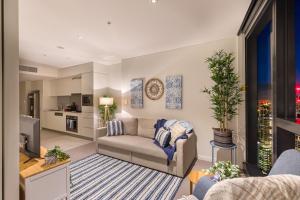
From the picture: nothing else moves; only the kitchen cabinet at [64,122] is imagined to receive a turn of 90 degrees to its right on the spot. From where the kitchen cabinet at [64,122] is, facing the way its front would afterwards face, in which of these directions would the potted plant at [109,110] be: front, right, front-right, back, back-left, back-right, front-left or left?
back

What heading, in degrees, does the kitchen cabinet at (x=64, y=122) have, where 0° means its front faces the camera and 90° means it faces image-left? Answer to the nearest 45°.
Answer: approximately 45°

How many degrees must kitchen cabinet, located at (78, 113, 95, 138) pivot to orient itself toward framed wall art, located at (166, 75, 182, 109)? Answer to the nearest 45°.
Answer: approximately 90° to its left

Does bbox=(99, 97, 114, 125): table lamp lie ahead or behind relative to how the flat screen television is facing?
ahead

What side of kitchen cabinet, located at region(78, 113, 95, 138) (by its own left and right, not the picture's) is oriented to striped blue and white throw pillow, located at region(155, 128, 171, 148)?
left

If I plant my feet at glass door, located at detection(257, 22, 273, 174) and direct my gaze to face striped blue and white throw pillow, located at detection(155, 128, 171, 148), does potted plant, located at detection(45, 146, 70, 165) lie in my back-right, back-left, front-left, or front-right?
front-left

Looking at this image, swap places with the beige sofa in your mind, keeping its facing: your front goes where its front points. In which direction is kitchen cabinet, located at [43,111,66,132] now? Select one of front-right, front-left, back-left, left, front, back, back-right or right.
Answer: right

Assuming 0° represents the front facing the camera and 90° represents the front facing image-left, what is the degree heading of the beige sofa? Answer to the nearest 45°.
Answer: approximately 45°

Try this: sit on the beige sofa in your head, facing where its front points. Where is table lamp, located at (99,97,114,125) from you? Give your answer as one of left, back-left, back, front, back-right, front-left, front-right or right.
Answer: right

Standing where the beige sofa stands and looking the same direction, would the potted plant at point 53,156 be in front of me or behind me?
in front

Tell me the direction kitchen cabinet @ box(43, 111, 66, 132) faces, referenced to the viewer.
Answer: facing the viewer and to the left of the viewer

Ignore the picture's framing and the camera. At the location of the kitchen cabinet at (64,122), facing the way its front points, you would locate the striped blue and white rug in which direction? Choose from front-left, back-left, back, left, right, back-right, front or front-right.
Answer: front-left

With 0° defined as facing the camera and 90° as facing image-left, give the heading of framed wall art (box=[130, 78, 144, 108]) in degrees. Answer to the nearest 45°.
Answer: approximately 45°

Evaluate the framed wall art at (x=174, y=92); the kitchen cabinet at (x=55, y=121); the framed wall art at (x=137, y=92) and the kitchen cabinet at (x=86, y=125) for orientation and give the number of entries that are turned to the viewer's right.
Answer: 0

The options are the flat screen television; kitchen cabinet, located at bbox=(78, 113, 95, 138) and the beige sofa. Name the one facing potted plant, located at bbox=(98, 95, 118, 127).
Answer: the flat screen television

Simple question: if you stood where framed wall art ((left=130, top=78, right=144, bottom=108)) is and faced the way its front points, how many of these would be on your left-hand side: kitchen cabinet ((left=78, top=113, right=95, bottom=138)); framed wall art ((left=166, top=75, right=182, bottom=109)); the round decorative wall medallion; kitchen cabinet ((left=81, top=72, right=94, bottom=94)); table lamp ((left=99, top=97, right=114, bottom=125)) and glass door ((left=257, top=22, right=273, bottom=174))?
3

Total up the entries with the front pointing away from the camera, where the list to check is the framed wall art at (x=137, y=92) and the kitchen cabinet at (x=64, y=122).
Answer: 0

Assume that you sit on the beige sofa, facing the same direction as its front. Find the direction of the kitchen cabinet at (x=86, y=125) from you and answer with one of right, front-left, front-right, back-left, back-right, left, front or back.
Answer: right

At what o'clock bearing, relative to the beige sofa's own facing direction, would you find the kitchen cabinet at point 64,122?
The kitchen cabinet is roughly at 3 o'clock from the beige sofa.
